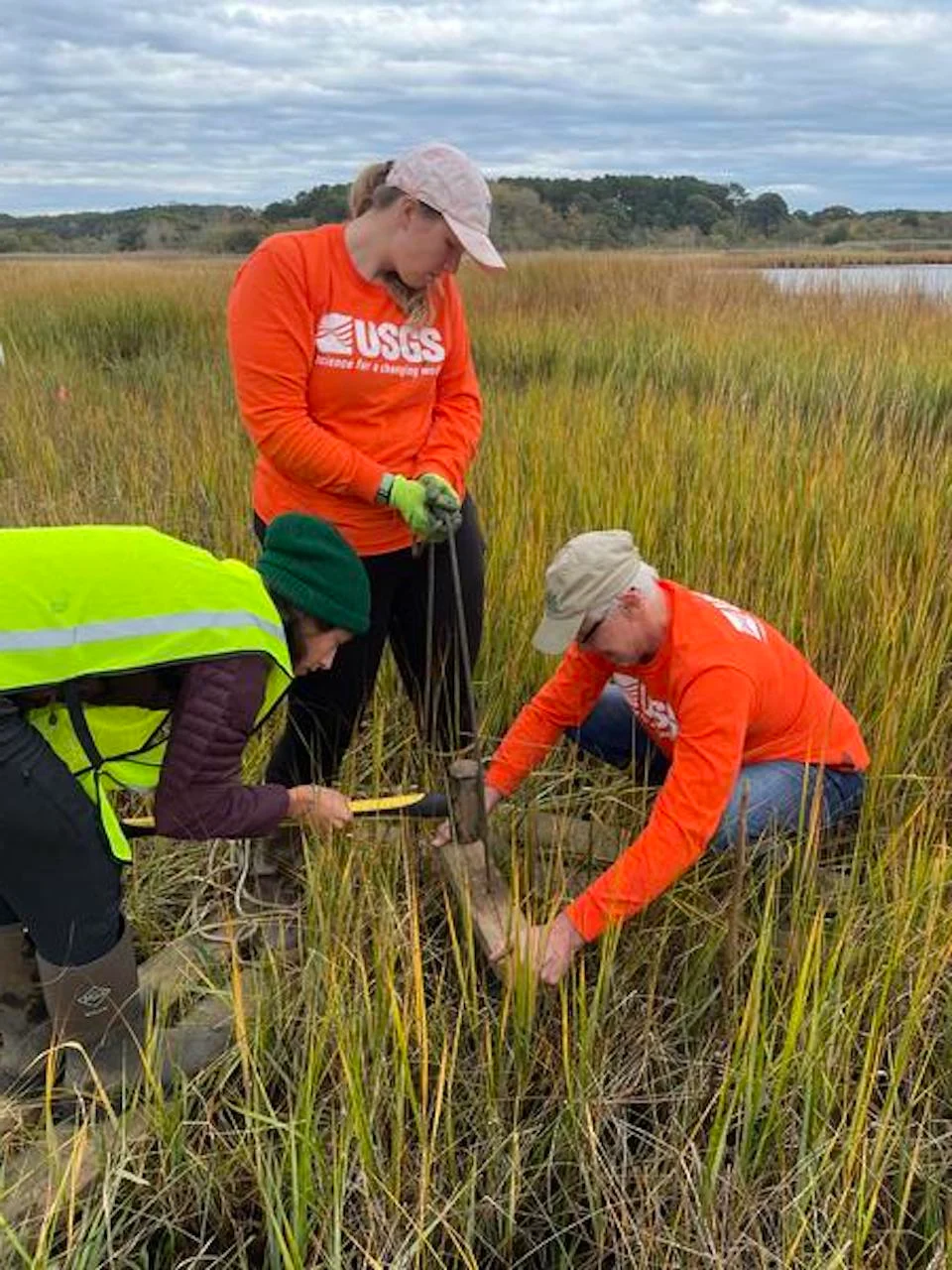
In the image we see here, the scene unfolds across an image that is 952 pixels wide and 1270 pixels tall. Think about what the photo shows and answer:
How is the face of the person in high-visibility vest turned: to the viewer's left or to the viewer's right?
to the viewer's right

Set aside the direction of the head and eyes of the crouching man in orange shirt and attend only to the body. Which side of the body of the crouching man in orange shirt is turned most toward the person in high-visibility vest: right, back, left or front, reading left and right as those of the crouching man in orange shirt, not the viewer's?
front

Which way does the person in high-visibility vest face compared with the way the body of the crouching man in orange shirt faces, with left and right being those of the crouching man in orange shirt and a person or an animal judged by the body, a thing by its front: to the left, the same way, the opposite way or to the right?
the opposite way

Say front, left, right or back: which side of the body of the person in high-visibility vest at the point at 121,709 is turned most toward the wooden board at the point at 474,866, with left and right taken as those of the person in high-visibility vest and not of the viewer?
front

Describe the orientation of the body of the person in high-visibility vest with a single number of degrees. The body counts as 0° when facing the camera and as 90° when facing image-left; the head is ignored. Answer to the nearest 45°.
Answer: approximately 270°

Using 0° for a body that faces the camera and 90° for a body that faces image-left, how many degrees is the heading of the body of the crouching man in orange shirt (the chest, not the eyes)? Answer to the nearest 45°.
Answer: approximately 45°

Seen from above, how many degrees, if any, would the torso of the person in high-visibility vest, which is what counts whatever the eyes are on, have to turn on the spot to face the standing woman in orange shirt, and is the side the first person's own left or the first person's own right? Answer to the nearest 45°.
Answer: approximately 45° to the first person's own left

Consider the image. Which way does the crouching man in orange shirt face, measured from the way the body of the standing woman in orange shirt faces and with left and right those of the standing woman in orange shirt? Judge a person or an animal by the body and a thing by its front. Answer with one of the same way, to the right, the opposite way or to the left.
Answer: to the right

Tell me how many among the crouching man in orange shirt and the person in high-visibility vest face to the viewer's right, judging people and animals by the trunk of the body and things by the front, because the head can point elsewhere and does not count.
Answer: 1

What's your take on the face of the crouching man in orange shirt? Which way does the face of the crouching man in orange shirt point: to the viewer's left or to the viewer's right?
to the viewer's left
